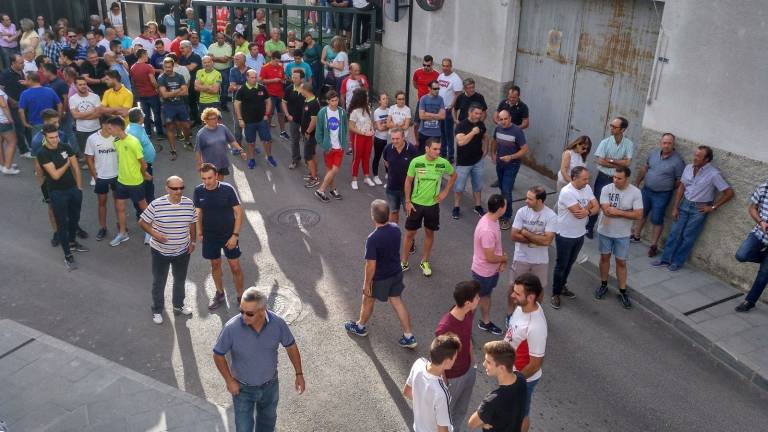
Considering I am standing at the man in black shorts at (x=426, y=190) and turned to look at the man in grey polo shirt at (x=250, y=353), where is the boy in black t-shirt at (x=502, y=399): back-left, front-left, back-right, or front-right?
front-left

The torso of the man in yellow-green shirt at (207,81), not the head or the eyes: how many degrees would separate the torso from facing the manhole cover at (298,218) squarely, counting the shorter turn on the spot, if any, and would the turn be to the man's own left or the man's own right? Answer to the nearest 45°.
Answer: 0° — they already face it

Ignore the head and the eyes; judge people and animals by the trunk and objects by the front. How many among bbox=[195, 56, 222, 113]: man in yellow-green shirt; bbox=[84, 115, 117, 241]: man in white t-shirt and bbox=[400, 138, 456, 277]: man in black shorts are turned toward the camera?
3

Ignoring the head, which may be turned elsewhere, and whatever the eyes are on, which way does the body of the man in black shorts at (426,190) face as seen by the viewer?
toward the camera

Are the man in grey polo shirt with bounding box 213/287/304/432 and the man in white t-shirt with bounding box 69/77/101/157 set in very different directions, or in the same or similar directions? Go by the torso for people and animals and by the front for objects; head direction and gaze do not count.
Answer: same or similar directions

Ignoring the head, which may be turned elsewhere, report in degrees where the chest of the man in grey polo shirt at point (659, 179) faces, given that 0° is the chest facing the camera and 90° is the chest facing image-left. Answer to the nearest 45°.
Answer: approximately 45°

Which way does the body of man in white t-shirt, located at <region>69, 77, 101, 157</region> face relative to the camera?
toward the camera

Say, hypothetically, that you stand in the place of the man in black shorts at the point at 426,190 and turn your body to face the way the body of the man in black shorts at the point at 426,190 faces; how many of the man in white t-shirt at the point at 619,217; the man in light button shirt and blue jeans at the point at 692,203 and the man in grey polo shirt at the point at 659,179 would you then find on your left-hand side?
3

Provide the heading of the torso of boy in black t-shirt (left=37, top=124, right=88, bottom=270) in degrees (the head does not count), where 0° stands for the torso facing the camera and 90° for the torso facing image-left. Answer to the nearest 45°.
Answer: approximately 315°

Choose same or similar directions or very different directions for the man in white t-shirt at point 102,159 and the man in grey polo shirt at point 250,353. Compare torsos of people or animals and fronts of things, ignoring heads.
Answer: same or similar directions
